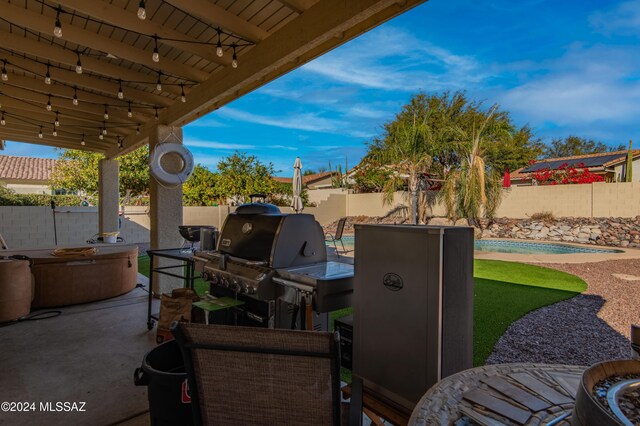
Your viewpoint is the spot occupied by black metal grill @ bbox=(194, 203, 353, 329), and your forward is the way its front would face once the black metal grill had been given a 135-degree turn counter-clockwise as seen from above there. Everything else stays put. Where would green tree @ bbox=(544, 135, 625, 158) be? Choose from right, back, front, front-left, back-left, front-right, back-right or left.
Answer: front-left

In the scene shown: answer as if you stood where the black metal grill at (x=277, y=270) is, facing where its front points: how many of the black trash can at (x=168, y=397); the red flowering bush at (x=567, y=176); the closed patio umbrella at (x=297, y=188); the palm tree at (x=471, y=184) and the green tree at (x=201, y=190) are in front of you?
1

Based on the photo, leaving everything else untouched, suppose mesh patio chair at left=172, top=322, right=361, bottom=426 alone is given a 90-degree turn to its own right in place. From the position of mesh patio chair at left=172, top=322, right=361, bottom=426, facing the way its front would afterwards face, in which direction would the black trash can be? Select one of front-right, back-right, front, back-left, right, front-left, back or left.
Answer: back

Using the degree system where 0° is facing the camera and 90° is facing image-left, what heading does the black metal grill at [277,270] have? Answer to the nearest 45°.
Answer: approximately 45°

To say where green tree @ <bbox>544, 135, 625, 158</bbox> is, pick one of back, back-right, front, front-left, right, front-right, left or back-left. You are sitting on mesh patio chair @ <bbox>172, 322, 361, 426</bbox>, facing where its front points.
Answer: front

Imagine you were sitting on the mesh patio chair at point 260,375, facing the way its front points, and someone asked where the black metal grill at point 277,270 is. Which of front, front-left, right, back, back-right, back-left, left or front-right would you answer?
front-left

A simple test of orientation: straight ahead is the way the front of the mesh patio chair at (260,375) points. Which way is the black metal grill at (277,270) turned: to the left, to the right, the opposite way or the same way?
the opposite way

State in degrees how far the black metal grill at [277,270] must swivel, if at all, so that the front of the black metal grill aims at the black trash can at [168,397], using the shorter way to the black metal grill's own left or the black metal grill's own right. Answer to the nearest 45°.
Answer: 0° — it already faces it

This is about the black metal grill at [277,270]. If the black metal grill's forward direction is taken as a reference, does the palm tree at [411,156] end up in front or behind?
behind

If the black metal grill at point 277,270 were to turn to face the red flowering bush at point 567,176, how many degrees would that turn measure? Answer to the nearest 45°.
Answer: approximately 180°

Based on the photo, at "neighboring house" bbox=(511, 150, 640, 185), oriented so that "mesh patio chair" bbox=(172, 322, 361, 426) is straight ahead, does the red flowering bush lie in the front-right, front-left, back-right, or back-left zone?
front-right

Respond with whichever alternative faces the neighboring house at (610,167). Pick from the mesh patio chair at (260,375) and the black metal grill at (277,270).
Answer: the mesh patio chair

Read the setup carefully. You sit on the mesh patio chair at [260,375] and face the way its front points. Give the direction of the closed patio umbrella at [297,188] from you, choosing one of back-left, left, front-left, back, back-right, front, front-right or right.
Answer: front-left

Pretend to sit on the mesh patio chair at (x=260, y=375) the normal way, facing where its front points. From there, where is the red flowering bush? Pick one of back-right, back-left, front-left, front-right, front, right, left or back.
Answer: front

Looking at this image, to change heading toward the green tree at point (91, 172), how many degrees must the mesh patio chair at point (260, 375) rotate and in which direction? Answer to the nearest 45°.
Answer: approximately 90° to its left

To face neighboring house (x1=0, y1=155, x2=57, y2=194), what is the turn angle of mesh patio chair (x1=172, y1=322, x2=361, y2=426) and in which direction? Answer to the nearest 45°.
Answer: approximately 90° to its left

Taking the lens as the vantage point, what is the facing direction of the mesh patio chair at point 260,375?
facing away from the viewer and to the right of the viewer
